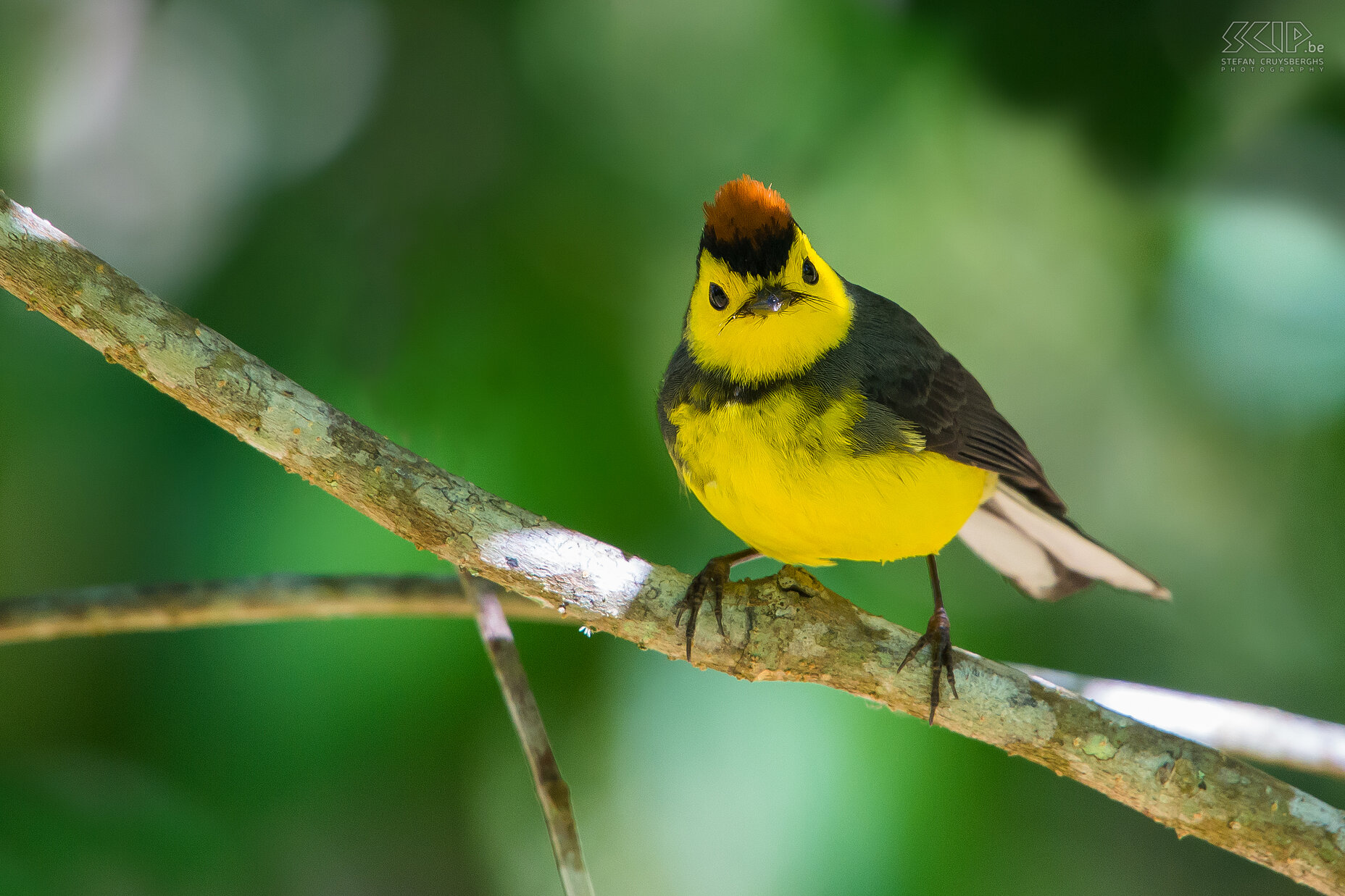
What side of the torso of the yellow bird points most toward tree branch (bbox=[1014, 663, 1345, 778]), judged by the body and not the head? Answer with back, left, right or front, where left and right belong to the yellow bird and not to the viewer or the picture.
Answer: back

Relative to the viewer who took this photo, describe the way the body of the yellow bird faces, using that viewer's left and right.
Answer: facing the viewer and to the left of the viewer
